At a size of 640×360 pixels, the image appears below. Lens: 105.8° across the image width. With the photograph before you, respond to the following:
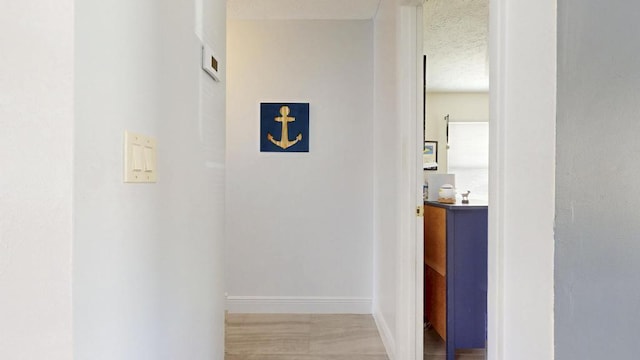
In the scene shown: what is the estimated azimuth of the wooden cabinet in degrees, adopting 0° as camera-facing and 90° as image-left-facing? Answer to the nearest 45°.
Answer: approximately 90°

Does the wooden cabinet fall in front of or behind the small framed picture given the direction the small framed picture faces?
in front

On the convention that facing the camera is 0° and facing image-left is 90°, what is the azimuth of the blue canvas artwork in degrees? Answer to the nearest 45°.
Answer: approximately 0°

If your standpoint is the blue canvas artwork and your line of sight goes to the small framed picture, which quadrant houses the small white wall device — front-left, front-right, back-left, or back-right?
back-right

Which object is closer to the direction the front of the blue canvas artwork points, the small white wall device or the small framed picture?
the small white wall device

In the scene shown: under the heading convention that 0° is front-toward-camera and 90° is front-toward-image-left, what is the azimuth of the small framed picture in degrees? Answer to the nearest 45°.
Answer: approximately 0°

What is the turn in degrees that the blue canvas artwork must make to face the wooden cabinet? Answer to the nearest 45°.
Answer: approximately 45° to its left

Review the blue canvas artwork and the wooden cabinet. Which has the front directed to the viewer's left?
the wooden cabinet

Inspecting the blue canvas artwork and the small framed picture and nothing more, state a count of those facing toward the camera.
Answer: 2

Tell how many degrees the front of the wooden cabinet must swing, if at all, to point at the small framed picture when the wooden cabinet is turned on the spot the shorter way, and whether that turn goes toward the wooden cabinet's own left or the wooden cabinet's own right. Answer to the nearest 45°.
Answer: approximately 90° to the wooden cabinet's own right

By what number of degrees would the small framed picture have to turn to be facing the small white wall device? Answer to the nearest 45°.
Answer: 0° — it already faces it
